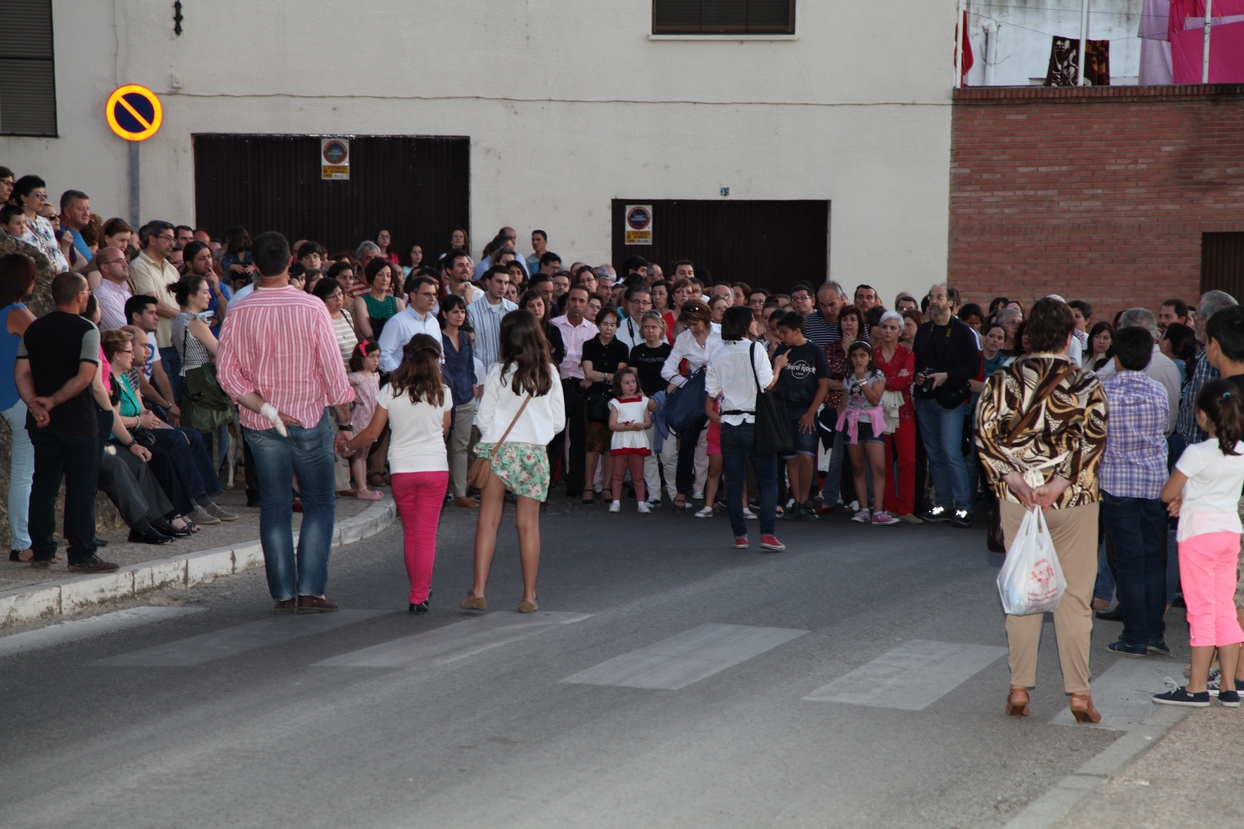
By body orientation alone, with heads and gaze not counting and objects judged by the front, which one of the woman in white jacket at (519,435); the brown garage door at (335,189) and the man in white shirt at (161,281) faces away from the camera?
the woman in white jacket

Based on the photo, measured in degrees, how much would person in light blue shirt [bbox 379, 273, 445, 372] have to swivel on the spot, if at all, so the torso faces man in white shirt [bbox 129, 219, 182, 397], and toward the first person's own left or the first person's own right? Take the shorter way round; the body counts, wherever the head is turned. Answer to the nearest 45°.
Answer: approximately 135° to the first person's own right

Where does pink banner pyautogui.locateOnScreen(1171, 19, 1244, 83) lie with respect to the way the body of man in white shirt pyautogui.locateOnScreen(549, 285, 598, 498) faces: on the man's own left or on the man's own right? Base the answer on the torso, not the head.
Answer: on the man's own left

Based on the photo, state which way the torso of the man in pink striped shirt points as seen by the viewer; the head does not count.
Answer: away from the camera

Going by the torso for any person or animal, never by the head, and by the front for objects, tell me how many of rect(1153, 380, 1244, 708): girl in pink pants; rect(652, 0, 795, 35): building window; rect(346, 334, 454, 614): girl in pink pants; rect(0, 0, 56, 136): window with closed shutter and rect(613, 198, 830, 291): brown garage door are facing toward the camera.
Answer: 3

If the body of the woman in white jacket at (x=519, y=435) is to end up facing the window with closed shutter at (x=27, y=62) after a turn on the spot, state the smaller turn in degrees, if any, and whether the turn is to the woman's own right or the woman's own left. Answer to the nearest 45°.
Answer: approximately 45° to the woman's own left

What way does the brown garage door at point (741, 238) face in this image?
toward the camera

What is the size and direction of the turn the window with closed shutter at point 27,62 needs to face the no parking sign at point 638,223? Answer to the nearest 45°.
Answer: approximately 90° to its left

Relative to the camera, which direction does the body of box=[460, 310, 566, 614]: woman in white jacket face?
away from the camera

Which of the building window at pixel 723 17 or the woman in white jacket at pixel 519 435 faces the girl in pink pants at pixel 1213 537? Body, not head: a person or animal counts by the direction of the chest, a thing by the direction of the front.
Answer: the building window

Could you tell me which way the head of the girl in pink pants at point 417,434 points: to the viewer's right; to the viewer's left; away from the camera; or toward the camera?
away from the camera

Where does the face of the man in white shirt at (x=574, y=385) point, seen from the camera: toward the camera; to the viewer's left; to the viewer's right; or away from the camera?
toward the camera

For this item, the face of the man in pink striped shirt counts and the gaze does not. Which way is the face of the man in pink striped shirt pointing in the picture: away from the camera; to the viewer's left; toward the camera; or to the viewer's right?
away from the camera

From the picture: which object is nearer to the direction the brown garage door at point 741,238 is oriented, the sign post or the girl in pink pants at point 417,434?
the girl in pink pants

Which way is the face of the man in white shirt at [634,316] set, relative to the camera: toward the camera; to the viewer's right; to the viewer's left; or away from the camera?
toward the camera

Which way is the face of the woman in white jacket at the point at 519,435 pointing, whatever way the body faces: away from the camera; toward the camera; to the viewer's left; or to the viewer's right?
away from the camera

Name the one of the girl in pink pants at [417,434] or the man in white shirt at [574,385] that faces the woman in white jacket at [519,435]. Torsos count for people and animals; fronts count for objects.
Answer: the man in white shirt

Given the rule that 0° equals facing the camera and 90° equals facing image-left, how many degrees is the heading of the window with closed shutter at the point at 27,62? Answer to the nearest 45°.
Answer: approximately 0°

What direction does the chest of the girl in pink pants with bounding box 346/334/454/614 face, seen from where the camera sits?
away from the camera

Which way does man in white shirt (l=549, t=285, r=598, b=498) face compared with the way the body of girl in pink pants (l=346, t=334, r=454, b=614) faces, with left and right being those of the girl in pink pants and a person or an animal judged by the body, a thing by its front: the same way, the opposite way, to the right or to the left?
the opposite way

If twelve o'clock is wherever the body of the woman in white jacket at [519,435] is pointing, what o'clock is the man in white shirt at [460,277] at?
The man in white shirt is roughly at 12 o'clock from the woman in white jacket.
